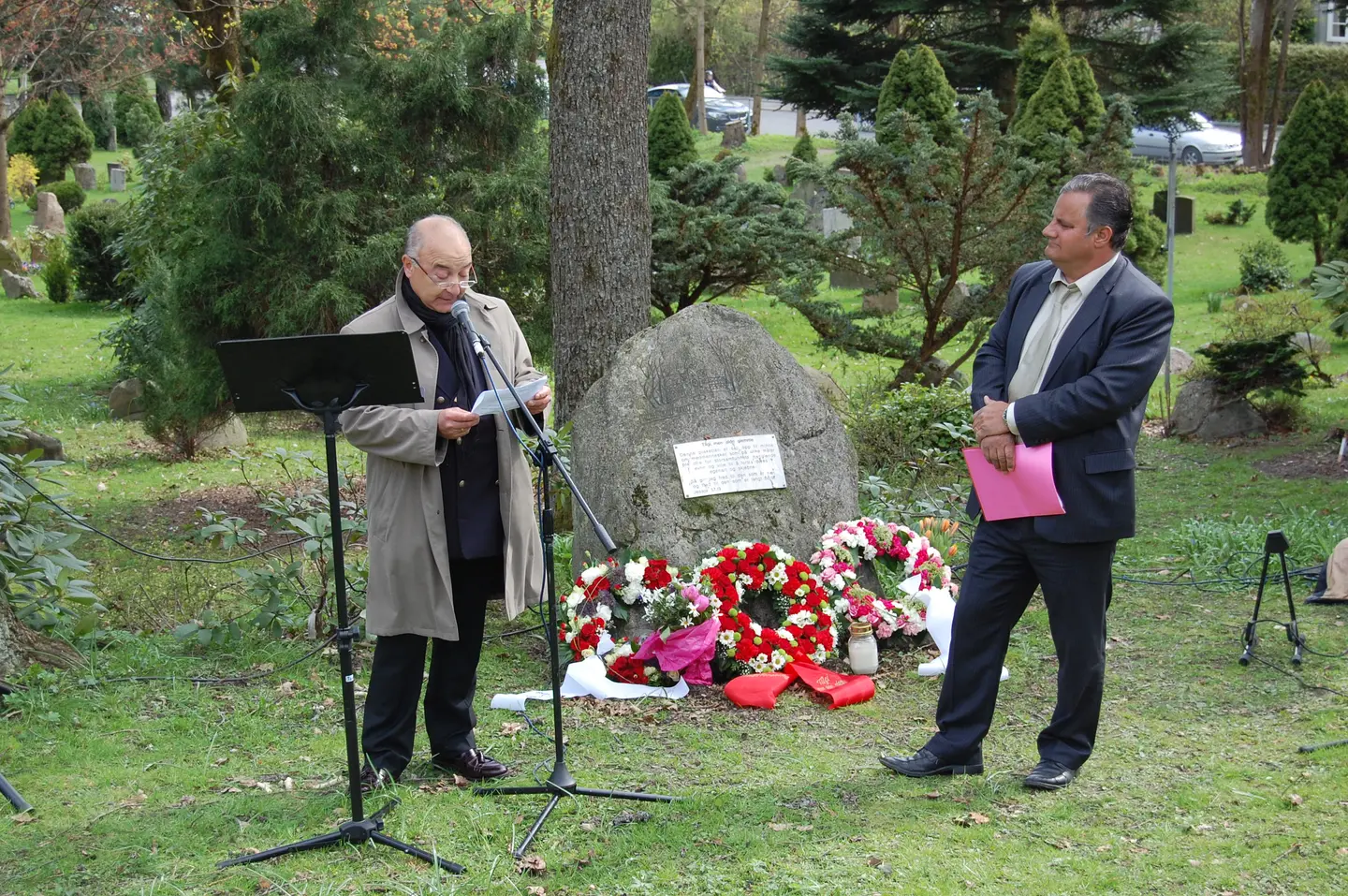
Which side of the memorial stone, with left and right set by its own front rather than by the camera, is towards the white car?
back

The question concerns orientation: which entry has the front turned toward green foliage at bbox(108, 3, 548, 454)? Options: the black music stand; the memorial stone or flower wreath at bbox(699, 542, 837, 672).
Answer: the black music stand

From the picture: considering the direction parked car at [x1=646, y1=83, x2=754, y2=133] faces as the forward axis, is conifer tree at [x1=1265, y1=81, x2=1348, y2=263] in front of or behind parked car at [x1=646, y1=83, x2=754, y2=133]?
in front

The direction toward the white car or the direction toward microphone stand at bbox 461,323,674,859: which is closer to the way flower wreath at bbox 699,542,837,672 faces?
the microphone stand

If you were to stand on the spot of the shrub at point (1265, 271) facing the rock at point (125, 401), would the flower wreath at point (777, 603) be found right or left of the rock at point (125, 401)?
left

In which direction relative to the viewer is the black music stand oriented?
away from the camera

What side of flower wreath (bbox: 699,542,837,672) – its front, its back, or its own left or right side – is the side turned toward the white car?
back

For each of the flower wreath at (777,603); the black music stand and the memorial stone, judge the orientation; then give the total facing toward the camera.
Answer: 2

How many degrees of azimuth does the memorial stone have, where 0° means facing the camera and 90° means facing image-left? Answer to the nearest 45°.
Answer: approximately 0°

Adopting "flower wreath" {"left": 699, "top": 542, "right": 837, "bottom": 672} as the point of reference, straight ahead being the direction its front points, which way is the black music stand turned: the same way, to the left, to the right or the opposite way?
the opposite way

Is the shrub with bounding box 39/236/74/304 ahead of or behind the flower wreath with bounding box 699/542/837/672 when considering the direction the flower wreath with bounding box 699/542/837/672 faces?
behind

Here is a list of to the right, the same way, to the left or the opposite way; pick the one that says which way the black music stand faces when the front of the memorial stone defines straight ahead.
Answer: the opposite way
